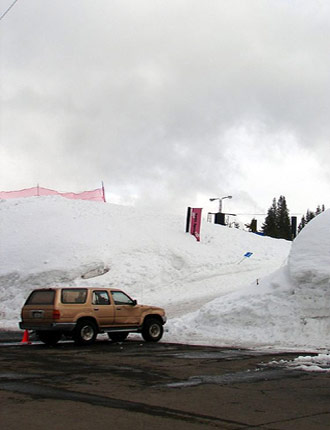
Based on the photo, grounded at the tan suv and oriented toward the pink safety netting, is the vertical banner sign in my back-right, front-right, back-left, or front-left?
front-right

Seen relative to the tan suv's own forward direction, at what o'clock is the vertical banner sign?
The vertical banner sign is roughly at 11 o'clock from the tan suv.

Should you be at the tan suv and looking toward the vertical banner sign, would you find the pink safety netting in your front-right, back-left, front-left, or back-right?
front-left

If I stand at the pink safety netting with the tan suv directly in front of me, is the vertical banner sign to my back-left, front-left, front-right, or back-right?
front-left

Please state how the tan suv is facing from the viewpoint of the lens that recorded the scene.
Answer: facing away from the viewer and to the right of the viewer

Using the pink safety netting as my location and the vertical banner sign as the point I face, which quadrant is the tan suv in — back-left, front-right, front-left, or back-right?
front-right

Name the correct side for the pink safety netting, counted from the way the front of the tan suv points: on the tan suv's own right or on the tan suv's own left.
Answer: on the tan suv's own left
